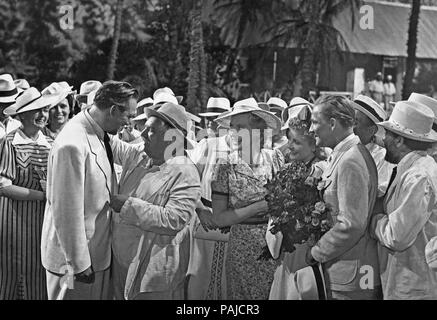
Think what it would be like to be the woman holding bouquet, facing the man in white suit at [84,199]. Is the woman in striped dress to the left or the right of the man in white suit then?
right

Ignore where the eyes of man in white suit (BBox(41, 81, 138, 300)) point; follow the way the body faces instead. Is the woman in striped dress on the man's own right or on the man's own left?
on the man's own left

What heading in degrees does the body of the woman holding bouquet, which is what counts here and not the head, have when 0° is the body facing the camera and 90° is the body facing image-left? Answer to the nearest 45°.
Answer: approximately 45°

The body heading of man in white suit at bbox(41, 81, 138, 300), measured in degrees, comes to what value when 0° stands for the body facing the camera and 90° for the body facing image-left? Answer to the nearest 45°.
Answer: approximately 270°

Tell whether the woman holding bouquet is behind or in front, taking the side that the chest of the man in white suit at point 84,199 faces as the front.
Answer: in front

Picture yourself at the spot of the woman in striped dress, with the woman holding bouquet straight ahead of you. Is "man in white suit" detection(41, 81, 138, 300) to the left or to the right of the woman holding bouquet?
right

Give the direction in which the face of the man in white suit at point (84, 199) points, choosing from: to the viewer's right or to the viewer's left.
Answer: to the viewer's right

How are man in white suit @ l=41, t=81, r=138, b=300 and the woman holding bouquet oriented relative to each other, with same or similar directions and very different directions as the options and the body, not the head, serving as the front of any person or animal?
very different directions

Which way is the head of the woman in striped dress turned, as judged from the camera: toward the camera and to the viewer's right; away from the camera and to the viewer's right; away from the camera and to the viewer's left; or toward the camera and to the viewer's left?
toward the camera and to the viewer's right

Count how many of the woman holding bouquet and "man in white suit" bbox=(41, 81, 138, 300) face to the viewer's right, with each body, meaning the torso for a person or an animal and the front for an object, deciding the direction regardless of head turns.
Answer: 1

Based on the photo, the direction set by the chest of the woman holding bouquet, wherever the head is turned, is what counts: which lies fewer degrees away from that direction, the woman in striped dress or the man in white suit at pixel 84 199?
the man in white suit

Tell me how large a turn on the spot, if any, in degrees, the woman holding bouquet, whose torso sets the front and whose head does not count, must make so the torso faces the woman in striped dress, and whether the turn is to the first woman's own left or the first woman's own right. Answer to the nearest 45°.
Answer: approximately 45° to the first woman's own right

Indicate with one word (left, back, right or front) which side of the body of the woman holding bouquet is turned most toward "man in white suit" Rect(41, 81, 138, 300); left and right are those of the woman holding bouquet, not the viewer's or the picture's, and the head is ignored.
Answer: front

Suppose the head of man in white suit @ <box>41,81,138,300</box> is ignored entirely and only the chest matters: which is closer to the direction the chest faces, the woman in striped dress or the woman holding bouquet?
the woman holding bouquet
